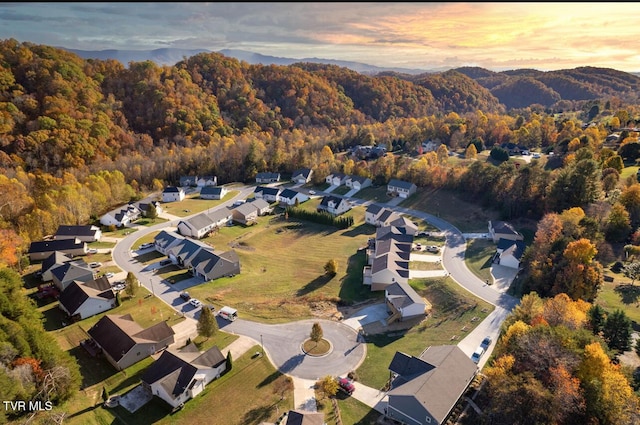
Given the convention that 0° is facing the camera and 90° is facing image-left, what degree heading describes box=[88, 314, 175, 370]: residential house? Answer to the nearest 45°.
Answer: approximately 225°

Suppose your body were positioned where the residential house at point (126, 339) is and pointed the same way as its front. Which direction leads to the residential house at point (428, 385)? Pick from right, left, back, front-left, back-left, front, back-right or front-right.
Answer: right

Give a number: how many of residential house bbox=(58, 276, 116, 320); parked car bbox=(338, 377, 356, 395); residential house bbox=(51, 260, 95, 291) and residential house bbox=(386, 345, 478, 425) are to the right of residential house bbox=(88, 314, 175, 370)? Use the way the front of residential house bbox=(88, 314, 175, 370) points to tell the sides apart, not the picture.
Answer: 2

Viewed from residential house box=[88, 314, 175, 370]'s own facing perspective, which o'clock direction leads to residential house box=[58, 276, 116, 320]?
residential house box=[58, 276, 116, 320] is roughly at 10 o'clock from residential house box=[88, 314, 175, 370].

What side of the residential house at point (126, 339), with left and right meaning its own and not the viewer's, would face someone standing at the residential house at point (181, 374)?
right

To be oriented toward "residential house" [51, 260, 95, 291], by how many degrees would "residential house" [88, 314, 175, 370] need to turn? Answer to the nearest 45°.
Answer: approximately 45° to its left

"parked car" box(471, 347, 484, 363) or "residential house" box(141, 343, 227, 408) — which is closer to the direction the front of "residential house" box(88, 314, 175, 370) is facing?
the parked car

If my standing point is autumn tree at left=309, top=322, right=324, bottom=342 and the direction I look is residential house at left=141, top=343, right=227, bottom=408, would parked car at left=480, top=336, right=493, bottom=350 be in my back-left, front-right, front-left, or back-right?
back-left

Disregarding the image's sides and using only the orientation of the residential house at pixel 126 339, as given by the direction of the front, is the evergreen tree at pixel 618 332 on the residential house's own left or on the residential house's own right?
on the residential house's own right

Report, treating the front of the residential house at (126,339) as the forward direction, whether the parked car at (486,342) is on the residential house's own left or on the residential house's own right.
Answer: on the residential house's own right
